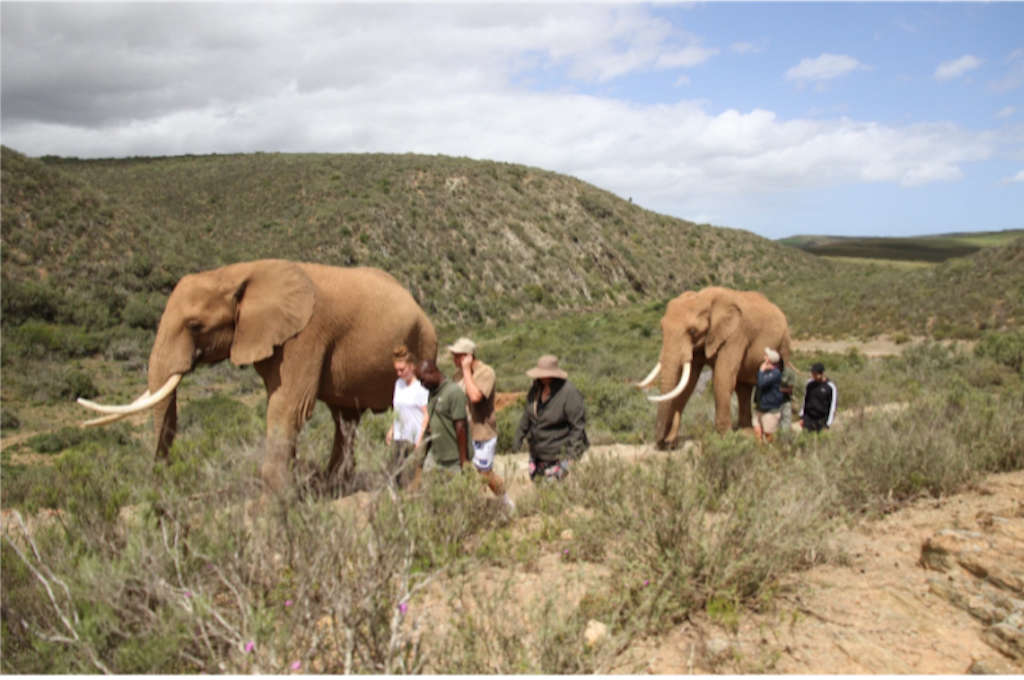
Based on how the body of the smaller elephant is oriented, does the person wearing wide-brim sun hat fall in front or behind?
in front

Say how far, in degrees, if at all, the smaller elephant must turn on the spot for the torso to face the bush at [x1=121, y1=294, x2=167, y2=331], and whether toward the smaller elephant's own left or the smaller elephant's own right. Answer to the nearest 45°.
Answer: approximately 90° to the smaller elephant's own right

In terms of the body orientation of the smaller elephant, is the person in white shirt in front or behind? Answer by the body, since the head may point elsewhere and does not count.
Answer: in front

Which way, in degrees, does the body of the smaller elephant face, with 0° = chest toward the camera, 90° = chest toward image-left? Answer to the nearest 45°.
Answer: approximately 45°

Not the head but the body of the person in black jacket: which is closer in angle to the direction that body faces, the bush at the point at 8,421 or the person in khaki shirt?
the person in khaki shirt

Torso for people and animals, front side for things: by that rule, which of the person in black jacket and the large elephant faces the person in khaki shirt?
the person in black jacket

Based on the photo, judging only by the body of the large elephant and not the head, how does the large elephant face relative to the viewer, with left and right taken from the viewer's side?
facing to the left of the viewer

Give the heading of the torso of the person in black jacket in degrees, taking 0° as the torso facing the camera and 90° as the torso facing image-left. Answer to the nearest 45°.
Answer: approximately 45°

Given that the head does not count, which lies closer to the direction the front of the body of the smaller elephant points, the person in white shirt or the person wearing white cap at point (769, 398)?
the person in white shirt

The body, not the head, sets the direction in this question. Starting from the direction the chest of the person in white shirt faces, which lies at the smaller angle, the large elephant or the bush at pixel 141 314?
the large elephant
